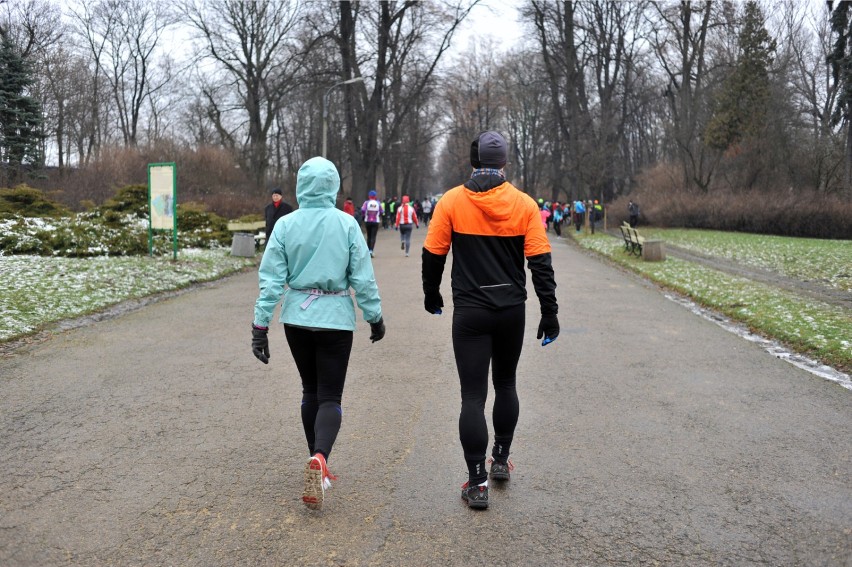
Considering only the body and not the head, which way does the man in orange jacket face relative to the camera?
away from the camera

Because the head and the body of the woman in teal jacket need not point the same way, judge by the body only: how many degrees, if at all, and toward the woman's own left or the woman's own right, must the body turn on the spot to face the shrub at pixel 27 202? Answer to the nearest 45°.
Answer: approximately 45° to the woman's own left

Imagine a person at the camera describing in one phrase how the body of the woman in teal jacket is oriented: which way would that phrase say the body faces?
away from the camera

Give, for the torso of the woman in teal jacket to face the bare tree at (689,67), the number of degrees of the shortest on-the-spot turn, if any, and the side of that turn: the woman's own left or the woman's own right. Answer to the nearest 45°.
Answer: approximately 45° to the woman's own right

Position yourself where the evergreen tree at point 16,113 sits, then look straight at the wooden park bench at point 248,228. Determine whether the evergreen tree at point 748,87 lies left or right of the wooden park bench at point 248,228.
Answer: left

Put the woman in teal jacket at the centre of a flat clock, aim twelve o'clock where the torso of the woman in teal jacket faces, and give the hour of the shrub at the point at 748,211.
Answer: The shrub is roughly at 1 o'clock from the woman in teal jacket.

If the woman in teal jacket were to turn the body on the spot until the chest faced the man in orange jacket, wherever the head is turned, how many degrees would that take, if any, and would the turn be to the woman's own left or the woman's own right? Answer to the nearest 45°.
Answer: approximately 90° to the woman's own right

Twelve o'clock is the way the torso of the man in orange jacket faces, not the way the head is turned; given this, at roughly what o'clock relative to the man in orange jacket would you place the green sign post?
The green sign post is roughly at 11 o'clock from the man in orange jacket.

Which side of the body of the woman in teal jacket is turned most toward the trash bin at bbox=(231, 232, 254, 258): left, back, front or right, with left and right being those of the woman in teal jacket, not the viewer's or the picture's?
front

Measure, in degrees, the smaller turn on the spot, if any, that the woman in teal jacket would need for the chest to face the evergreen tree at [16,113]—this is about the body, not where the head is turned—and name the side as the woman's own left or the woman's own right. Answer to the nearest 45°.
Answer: approximately 45° to the woman's own left

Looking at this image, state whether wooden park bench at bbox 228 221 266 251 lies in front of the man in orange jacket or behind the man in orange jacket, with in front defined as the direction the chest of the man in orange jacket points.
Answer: in front

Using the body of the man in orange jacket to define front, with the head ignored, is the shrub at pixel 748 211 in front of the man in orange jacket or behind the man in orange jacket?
in front

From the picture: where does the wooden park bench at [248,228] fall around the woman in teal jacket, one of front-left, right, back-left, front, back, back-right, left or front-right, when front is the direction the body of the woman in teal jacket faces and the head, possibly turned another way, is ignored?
front

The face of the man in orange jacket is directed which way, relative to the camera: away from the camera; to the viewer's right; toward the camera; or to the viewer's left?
away from the camera
